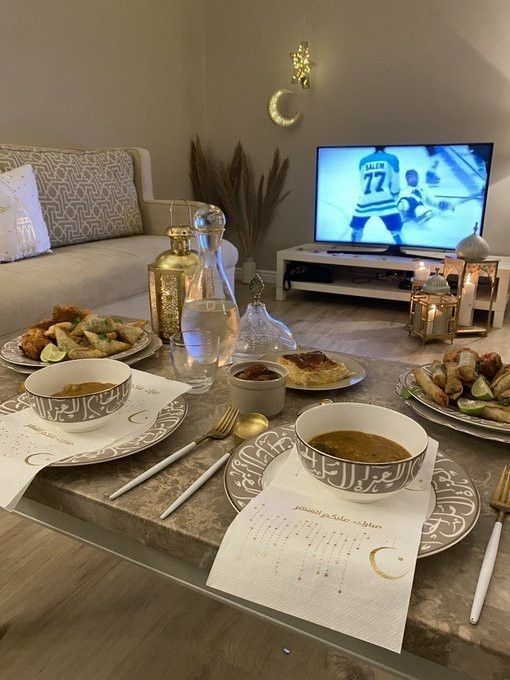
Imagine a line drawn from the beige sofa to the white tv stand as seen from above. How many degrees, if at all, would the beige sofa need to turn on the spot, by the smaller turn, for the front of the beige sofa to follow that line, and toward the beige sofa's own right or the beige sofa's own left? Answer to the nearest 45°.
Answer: approximately 45° to the beige sofa's own left

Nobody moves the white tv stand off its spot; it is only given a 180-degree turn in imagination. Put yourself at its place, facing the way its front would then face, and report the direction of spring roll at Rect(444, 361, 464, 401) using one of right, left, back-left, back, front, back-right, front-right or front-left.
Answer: back-right

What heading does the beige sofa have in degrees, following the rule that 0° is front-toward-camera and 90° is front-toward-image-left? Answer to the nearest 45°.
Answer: approximately 315°

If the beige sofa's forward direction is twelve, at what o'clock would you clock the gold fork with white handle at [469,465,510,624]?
The gold fork with white handle is roughly at 1 o'clock from the beige sofa.

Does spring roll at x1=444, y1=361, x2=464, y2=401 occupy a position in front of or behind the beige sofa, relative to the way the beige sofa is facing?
in front

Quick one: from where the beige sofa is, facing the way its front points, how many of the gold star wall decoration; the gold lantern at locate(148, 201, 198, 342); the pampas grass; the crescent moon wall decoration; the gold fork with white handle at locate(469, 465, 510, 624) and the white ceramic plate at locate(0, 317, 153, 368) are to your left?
3

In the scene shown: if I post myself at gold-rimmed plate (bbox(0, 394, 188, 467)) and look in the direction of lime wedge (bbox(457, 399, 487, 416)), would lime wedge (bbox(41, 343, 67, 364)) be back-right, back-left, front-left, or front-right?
back-left

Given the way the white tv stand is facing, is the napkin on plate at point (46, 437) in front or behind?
in front

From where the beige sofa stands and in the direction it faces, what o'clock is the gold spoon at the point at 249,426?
The gold spoon is roughly at 1 o'clock from the beige sofa.

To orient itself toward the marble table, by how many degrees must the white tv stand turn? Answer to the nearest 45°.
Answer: approximately 45° to its left

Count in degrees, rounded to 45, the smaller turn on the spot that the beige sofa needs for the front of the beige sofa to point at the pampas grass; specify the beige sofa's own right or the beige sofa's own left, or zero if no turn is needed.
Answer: approximately 90° to the beige sofa's own left

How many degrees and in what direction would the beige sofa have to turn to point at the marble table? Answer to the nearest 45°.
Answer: approximately 45° to its right

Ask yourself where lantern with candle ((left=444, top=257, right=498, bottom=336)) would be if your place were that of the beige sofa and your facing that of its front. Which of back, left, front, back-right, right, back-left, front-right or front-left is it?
front-left

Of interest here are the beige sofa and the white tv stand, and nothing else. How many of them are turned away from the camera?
0
